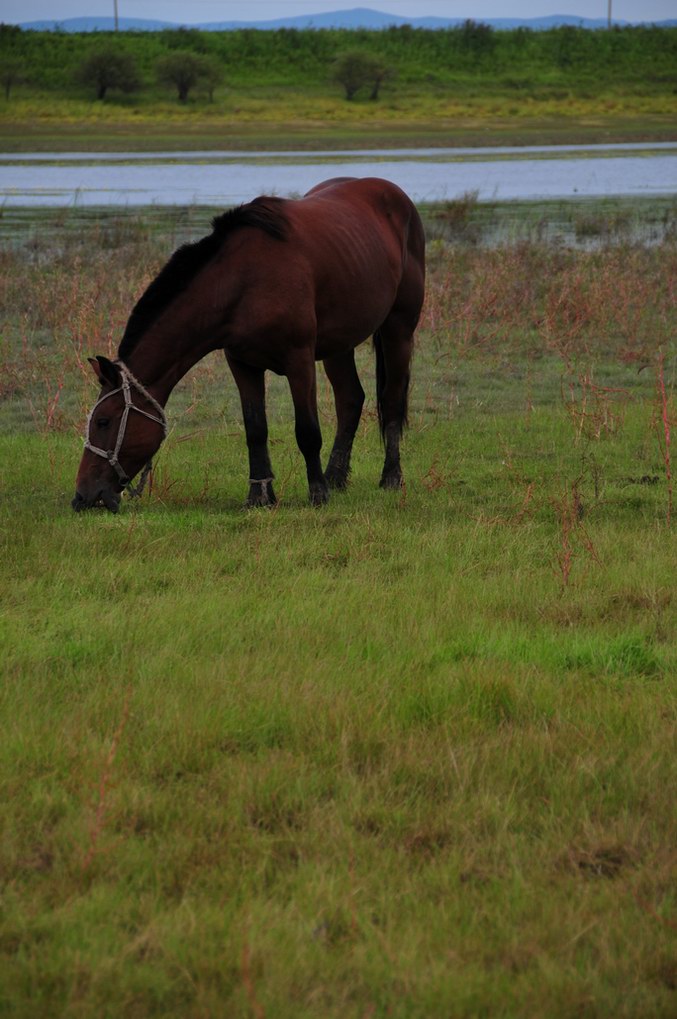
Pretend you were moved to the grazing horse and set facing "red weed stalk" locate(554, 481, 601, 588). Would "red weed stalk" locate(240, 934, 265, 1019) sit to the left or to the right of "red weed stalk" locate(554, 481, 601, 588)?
right

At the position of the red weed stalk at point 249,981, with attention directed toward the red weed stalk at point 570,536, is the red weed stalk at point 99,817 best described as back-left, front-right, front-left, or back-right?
front-left

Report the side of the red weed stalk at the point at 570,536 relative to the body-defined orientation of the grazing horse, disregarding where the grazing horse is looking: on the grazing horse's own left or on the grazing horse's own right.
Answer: on the grazing horse's own left

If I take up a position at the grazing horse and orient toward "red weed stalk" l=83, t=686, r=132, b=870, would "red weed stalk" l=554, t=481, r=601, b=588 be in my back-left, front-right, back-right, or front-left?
front-left

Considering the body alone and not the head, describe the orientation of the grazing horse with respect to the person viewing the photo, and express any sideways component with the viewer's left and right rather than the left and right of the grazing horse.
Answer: facing the viewer and to the left of the viewer

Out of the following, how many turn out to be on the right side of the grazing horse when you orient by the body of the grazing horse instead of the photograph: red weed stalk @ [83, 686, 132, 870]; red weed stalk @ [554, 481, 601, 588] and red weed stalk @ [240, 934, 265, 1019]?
0

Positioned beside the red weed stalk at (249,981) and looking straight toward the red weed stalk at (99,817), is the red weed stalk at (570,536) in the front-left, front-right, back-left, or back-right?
front-right

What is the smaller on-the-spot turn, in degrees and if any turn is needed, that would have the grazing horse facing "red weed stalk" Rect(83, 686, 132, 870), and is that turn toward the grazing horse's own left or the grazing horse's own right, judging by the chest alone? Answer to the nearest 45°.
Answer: approximately 45° to the grazing horse's own left

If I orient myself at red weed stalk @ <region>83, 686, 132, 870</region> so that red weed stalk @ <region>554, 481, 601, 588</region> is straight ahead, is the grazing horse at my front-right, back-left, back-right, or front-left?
front-left

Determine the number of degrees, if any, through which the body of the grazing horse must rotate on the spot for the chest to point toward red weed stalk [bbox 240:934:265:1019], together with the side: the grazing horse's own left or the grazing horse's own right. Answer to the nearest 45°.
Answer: approximately 45° to the grazing horse's own left

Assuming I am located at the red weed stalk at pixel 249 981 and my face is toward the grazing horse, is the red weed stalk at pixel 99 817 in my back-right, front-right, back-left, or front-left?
front-left
